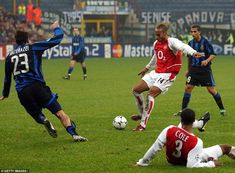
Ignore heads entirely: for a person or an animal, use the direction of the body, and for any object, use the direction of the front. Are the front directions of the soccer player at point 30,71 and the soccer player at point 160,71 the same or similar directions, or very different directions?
very different directions

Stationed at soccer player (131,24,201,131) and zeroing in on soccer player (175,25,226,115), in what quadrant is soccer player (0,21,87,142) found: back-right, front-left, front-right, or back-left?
back-left

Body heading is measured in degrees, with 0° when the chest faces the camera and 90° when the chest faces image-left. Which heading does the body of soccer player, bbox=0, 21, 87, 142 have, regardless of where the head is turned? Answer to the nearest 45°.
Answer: approximately 225°

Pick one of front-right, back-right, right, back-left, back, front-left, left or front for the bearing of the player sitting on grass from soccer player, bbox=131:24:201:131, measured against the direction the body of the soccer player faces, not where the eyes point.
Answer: front-left

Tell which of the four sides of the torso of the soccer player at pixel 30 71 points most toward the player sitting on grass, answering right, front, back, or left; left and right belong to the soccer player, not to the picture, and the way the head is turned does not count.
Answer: right

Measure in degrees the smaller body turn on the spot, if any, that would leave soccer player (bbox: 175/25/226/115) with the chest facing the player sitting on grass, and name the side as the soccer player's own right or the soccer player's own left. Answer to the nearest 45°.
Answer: approximately 45° to the soccer player's own left

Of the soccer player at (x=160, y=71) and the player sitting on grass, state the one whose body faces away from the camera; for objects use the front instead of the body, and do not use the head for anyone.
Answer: the player sitting on grass

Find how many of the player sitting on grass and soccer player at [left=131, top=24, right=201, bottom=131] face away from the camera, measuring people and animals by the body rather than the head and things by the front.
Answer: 1

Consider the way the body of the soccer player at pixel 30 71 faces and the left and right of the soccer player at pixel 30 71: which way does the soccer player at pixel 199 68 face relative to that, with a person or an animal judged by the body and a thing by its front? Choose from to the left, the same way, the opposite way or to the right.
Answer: the opposite way

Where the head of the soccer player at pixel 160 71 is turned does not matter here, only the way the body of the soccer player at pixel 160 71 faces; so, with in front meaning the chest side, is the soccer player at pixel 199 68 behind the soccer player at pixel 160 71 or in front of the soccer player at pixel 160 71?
behind

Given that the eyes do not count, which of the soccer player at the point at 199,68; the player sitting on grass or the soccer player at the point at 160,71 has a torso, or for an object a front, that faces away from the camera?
the player sitting on grass

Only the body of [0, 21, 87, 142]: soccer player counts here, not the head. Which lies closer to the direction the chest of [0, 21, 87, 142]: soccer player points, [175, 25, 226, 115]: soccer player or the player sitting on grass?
the soccer player

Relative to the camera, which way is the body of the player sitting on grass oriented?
away from the camera
